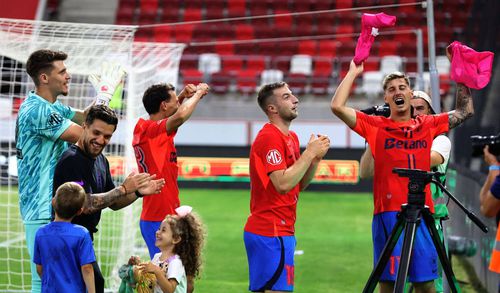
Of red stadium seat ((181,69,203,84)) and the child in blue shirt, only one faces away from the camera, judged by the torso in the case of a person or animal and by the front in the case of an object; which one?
the child in blue shirt

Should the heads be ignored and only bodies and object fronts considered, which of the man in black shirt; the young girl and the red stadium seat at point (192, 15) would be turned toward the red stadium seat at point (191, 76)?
the red stadium seat at point (192, 15)

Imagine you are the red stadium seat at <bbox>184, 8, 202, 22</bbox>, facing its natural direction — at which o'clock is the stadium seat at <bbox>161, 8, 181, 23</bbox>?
The stadium seat is roughly at 4 o'clock from the red stadium seat.

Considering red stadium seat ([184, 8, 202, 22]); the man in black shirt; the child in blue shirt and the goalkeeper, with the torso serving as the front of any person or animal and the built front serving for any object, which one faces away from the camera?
the child in blue shirt

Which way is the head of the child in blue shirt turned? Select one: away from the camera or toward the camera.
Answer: away from the camera

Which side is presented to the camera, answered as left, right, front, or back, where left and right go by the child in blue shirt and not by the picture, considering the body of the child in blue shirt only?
back

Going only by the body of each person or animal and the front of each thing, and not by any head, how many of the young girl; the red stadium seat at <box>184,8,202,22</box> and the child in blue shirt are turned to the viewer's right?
0

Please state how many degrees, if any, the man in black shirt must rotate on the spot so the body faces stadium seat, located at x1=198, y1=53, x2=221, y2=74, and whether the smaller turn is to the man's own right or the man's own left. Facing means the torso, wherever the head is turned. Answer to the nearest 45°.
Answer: approximately 135° to the man's own left

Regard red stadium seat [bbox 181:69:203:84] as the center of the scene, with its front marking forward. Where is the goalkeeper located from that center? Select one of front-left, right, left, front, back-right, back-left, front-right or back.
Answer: front

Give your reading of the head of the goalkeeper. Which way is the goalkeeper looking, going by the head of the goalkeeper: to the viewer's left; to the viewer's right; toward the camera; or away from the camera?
to the viewer's right

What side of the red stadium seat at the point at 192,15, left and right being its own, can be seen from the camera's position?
front

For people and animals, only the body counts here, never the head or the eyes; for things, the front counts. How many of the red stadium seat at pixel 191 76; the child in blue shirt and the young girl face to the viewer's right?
0
